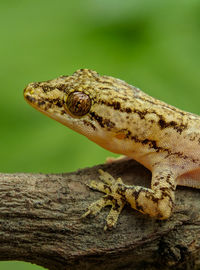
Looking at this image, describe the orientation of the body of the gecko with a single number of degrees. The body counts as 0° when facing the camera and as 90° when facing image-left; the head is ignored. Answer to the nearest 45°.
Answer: approximately 90°
